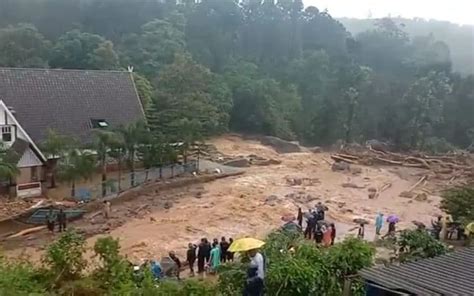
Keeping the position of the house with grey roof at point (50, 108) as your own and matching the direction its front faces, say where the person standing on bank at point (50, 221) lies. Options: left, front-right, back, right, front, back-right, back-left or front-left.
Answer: front

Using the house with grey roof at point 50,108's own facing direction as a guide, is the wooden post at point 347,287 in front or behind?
in front

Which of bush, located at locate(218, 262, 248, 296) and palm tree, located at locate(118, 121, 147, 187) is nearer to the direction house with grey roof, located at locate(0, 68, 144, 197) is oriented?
the bush

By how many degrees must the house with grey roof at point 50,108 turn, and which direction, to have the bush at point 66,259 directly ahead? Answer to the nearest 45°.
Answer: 0° — it already faces it

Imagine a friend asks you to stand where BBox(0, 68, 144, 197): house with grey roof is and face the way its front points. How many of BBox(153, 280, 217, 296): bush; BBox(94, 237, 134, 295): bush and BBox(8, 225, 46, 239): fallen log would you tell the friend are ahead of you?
3

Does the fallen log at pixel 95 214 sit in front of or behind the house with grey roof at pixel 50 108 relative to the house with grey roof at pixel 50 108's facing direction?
in front

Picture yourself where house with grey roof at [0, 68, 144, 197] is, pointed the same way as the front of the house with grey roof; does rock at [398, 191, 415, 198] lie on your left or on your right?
on your left

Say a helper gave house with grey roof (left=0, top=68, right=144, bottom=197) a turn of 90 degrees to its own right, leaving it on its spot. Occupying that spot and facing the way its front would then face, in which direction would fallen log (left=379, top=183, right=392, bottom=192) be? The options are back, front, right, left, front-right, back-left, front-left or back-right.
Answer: back

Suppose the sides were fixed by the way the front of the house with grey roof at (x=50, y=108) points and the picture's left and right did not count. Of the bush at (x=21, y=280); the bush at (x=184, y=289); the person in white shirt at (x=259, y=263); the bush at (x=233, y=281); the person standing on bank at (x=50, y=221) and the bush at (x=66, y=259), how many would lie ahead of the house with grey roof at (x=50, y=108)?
6

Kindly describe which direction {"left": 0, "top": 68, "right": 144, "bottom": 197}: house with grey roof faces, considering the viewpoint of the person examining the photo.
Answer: facing the viewer

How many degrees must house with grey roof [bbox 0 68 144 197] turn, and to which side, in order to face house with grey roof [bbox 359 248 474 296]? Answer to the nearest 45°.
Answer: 0° — it already faces it

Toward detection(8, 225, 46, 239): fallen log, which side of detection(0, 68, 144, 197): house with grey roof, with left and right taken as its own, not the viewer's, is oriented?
front

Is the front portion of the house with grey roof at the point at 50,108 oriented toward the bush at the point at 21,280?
yes

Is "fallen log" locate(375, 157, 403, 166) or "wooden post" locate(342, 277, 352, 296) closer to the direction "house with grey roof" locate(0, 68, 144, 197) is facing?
the wooden post

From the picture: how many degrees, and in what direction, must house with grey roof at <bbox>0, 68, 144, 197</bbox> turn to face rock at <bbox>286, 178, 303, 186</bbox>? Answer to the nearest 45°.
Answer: approximately 90° to its left

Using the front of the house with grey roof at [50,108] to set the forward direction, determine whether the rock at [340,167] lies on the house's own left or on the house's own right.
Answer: on the house's own left

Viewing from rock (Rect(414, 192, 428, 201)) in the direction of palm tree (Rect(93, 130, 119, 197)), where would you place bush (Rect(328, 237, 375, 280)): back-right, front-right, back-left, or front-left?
front-left

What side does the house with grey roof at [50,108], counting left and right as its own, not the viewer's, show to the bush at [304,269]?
front

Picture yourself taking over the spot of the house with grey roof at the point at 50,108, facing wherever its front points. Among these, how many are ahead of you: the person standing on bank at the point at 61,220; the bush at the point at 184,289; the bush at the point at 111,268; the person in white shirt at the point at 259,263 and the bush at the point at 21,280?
5

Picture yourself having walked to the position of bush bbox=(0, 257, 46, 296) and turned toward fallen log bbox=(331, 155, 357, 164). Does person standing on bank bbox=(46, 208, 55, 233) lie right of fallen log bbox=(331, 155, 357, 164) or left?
left
